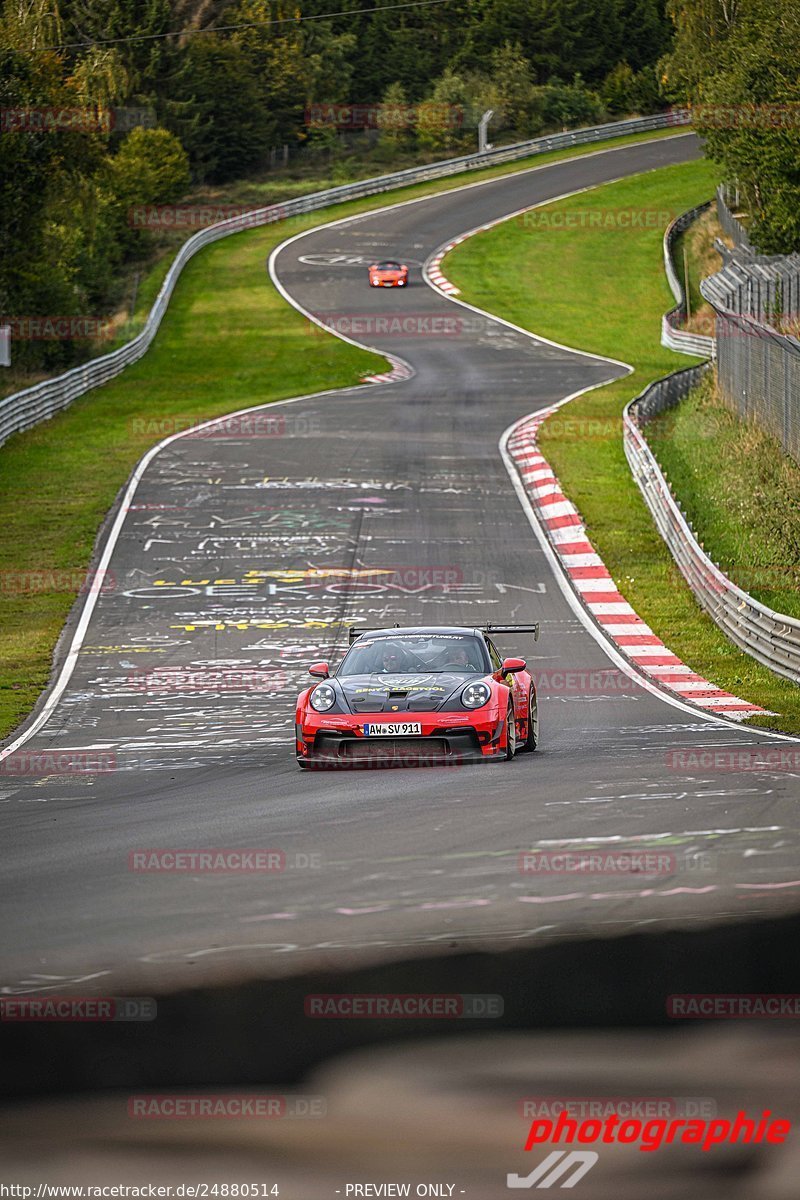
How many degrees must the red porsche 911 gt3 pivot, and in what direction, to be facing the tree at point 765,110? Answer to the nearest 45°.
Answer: approximately 180°

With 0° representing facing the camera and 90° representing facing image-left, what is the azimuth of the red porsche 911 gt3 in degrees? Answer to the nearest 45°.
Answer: approximately 0°

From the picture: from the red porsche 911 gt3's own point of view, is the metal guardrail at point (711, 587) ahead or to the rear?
to the rear
